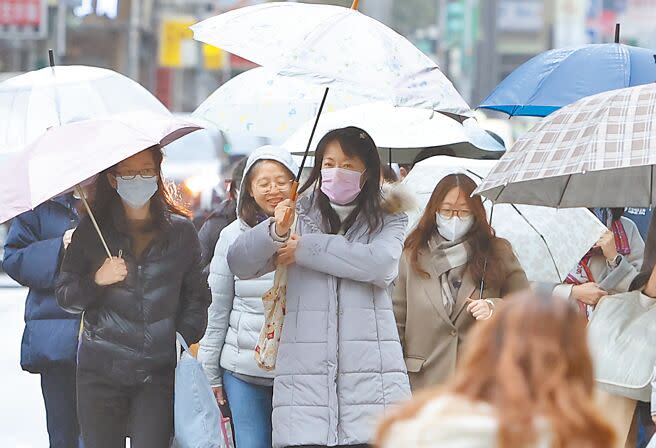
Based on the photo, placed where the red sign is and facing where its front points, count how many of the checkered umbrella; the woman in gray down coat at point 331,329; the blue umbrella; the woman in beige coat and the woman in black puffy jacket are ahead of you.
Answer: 5

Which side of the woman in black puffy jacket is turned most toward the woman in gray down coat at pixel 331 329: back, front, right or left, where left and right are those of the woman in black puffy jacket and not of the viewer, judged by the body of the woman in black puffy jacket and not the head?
left

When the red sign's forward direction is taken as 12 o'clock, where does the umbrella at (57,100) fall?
The umbrella is roughly at 12 o'clock from the red sign.

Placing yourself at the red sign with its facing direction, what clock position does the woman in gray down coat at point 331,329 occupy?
The woman in gray down coat is roughly at 12 o'clock from the red sign.

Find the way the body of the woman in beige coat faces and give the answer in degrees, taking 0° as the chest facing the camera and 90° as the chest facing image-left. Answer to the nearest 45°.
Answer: approximately 0°

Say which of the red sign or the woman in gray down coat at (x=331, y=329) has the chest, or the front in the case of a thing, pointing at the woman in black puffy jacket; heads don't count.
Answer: the red sign

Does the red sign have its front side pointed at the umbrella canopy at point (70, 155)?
yes

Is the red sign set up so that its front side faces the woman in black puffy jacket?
yes

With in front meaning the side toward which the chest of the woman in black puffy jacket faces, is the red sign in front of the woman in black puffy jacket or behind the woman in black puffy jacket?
behind
